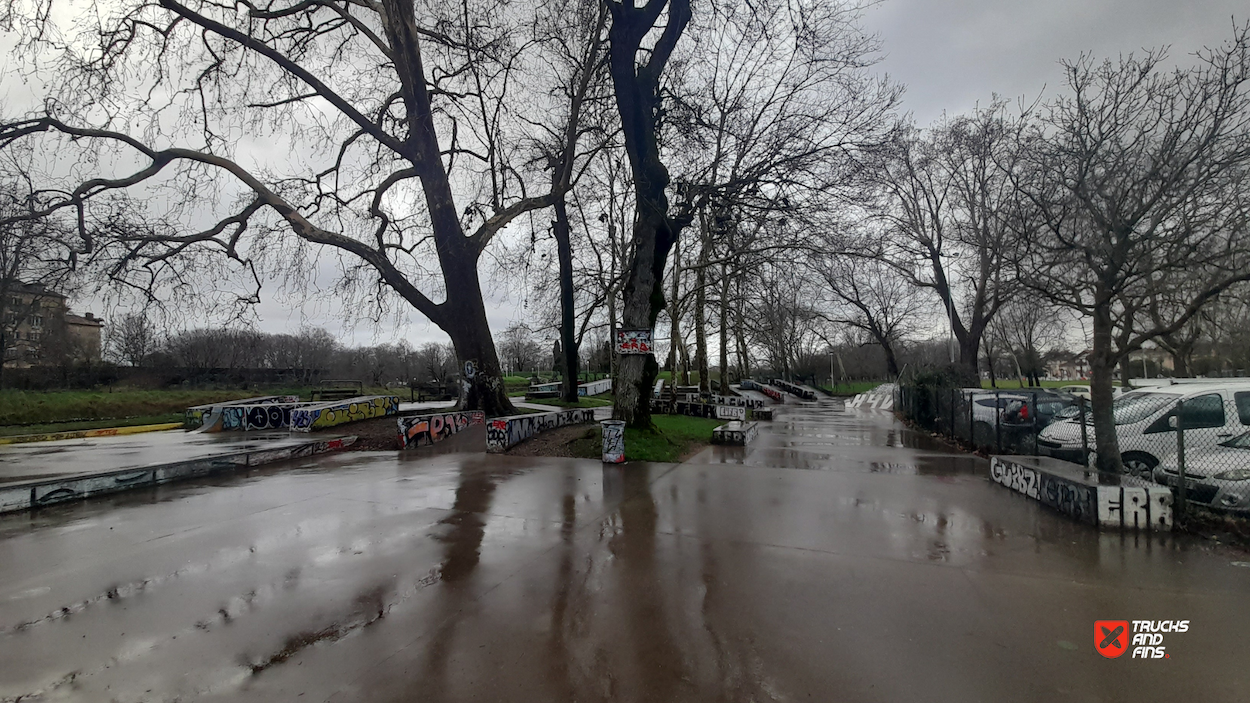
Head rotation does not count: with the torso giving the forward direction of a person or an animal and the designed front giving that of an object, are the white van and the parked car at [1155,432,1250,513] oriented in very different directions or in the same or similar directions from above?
same or similar directions

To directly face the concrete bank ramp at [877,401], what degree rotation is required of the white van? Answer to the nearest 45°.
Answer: approximately 90° to its right

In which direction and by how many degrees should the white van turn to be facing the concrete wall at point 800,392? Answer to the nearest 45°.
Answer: approximately 90° to its right

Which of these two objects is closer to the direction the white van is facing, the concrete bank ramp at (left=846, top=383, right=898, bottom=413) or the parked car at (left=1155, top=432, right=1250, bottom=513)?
the parked car

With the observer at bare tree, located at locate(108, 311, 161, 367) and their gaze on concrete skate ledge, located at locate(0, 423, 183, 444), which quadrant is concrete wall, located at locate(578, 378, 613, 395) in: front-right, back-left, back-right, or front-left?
front-left

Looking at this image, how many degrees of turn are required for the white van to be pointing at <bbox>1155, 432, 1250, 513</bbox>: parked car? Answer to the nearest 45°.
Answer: approximately 45° to its left

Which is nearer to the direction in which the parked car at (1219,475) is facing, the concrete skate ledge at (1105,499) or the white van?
the concrete skate ledge

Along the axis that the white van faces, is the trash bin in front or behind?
in front

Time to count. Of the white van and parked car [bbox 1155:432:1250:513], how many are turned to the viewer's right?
0

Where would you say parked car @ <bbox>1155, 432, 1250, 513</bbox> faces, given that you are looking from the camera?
facing the viewer and to the left of the viewer

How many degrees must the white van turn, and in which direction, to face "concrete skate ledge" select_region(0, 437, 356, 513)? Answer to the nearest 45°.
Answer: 0° — it already faces it

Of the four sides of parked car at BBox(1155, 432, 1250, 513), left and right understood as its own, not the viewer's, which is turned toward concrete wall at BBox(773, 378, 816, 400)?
right

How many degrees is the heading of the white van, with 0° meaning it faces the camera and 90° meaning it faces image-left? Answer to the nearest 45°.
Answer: approximately 45°
